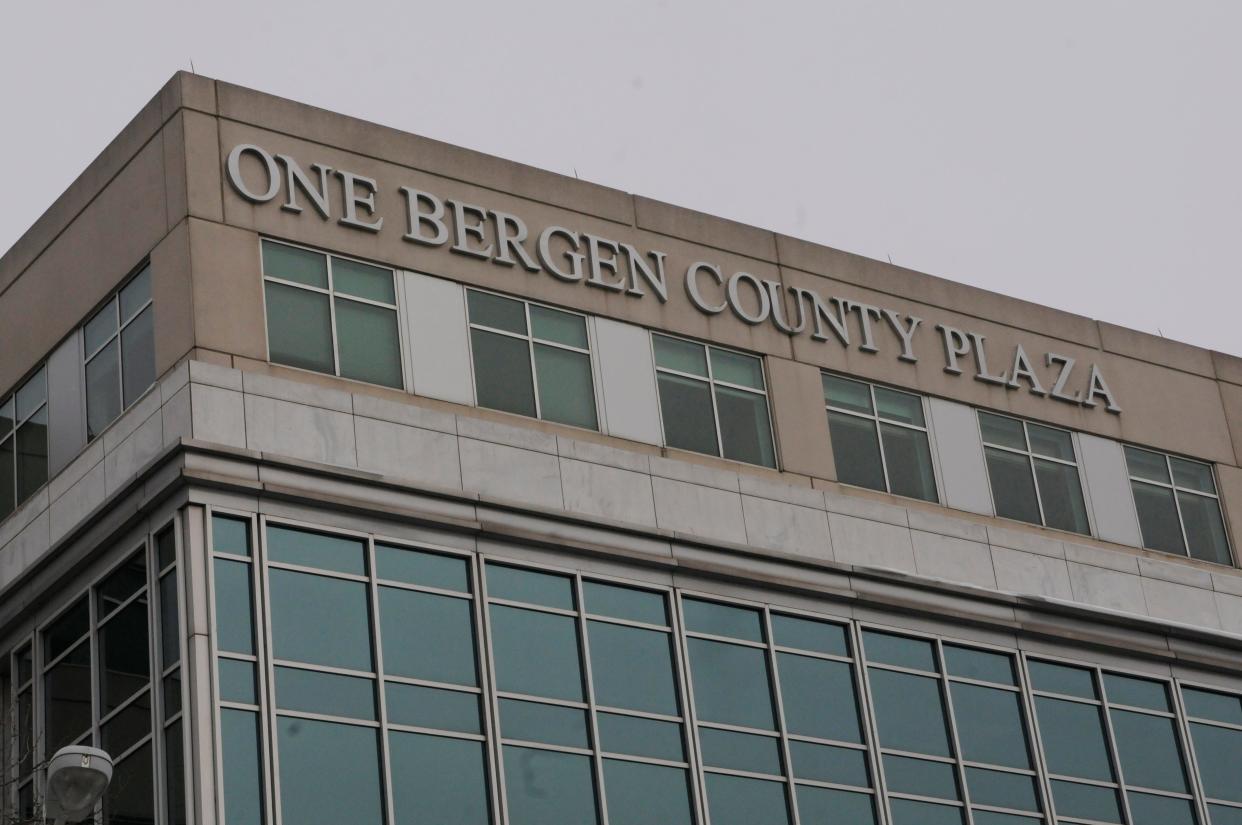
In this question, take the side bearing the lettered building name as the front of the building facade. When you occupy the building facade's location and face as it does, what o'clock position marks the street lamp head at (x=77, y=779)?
The street lamp head is roughly at 2 o'clock from the building facade.

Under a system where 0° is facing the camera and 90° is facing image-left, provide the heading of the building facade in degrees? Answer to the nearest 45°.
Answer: approximately 315°
